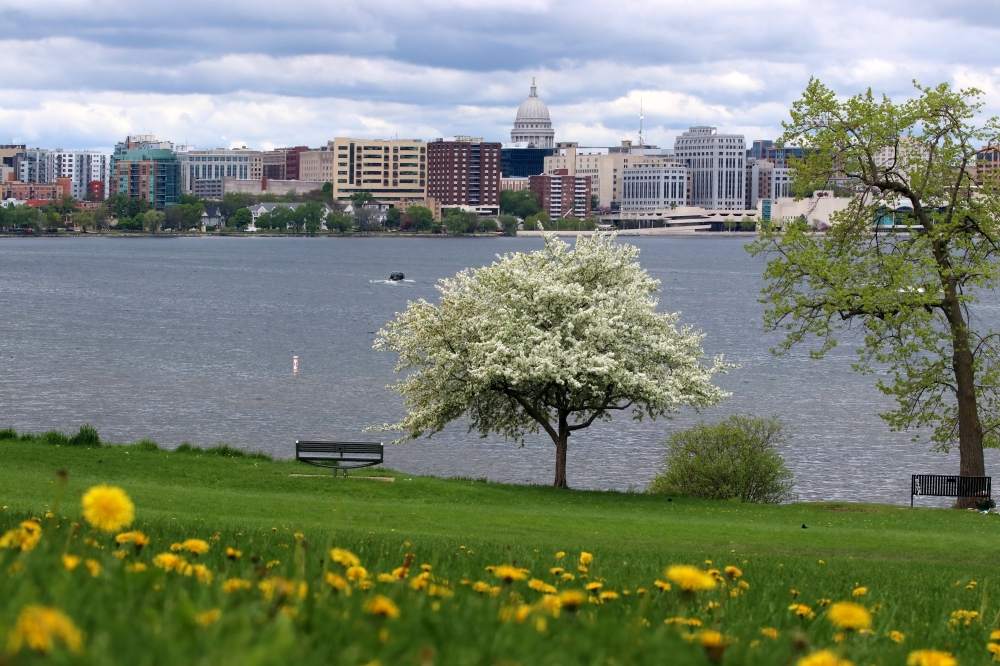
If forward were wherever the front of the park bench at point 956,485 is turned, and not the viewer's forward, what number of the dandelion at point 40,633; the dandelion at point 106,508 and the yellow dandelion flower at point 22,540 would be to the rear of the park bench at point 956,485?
3

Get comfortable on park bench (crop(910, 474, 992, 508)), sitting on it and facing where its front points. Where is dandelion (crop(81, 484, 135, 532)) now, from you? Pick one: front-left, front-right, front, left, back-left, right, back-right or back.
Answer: back

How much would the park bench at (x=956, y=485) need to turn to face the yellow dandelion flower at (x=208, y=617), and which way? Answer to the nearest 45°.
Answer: approximately 180°

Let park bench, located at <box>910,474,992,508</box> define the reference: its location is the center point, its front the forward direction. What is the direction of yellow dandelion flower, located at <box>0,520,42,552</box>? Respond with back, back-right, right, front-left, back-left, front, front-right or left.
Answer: back

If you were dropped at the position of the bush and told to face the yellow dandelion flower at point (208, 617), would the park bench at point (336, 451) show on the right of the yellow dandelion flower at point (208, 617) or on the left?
right

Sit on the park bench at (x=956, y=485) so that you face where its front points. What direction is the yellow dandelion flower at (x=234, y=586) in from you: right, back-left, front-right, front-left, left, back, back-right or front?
back

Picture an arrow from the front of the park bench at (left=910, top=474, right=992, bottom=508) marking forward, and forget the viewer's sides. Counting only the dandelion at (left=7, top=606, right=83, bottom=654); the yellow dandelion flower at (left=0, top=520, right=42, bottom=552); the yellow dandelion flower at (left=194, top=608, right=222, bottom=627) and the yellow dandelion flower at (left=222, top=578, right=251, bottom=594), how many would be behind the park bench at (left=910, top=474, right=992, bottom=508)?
4

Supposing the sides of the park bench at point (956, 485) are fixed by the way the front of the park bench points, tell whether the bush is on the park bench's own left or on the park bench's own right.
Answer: on the park bench's own left

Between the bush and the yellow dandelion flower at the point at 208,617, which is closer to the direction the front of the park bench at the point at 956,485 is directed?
the bush

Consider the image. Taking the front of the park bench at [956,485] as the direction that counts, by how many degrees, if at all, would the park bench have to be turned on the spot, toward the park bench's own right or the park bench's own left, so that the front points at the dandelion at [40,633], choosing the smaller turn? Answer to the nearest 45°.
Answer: approximately 180°

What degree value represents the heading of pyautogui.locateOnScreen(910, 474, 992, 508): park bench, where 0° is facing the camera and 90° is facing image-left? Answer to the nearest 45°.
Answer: approximately 180°
